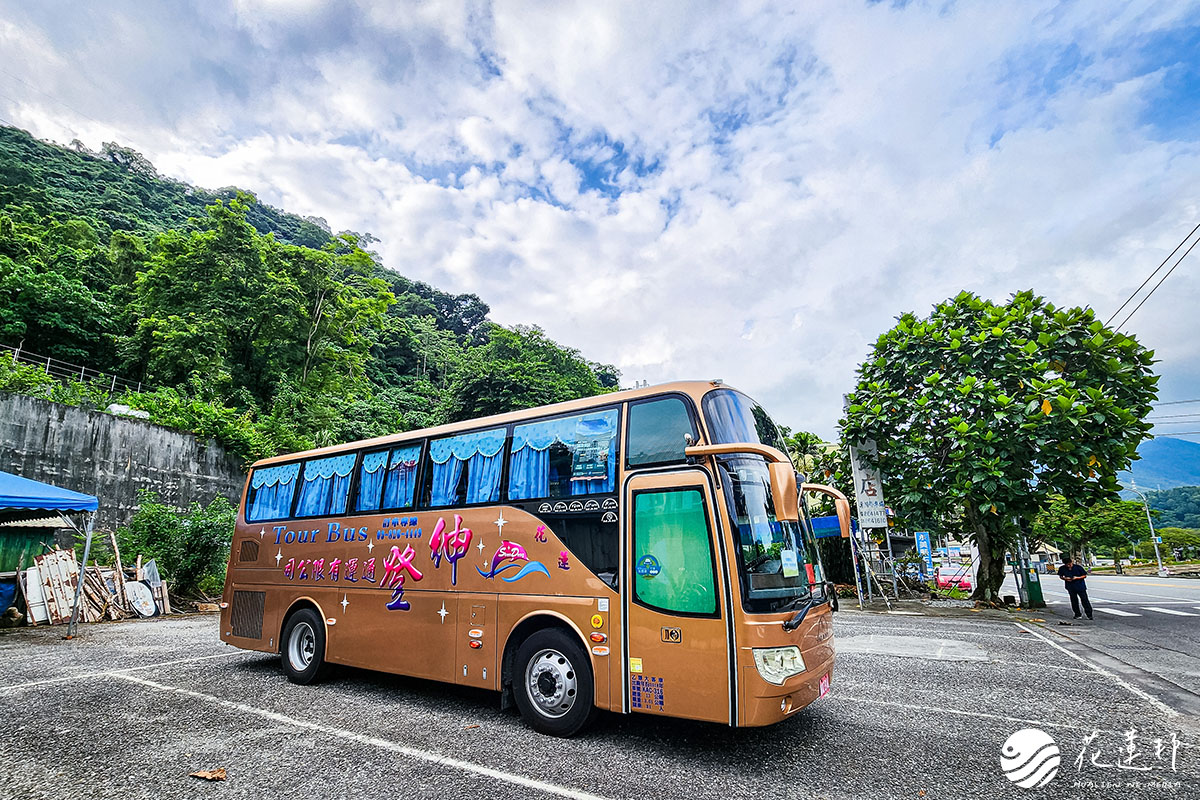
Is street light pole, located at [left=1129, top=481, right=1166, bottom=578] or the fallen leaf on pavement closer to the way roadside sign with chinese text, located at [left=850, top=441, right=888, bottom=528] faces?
the fallen leaf on pavement

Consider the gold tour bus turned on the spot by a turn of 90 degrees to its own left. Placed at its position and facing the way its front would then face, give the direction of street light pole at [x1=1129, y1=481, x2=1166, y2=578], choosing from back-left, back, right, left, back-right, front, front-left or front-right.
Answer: front

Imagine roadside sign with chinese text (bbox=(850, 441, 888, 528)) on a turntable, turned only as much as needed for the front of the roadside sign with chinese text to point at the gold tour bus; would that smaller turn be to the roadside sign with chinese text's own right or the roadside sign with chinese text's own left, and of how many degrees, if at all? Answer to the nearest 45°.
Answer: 0° — it already faces it

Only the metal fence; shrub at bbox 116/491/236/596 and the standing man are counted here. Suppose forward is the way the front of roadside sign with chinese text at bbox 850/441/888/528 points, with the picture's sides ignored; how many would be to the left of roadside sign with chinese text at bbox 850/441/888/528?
1

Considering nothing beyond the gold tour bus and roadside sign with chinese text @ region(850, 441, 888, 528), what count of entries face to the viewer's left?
0

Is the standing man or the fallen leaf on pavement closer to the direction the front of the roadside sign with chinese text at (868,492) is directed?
the fallen leaf on pavement

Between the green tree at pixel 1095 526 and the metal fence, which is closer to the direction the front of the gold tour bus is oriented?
the green tree

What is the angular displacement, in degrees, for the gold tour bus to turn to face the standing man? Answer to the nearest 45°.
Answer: approximately 90° to its left

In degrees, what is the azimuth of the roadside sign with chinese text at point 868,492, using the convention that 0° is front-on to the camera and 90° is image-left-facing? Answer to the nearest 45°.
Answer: approximately 0°

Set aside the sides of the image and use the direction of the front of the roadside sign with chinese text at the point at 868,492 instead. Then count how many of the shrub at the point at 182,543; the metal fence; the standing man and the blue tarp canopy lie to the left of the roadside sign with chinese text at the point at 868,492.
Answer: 1

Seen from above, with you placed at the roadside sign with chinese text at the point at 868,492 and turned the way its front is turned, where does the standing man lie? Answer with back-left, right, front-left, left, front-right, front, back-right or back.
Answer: left

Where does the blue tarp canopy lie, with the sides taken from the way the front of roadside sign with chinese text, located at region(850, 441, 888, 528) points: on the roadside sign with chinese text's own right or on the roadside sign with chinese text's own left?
on the roadside sign with chinese text's own right

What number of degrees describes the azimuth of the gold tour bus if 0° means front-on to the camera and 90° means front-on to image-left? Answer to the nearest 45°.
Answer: approximately 315°

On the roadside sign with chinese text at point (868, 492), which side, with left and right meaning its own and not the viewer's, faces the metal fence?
right

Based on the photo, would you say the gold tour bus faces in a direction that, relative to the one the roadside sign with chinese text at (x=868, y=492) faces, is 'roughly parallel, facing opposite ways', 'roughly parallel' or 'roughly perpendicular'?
roughly perpendicular

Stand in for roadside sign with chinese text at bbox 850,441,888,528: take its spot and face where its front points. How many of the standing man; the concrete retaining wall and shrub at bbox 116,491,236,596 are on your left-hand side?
1

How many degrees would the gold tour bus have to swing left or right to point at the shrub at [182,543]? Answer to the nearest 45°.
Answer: approximately 180°

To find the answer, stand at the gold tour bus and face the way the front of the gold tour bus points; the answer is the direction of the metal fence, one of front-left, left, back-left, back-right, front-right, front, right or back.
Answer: back
